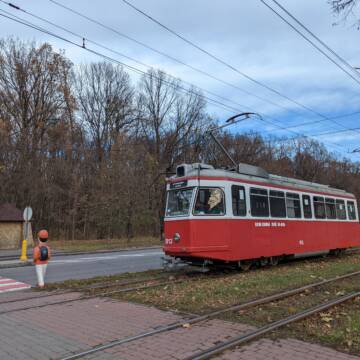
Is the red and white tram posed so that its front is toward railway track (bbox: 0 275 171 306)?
yes

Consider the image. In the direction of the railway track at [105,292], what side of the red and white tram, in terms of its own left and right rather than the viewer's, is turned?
front

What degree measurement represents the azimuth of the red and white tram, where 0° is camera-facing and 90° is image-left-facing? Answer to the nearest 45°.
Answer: approximately 45°
